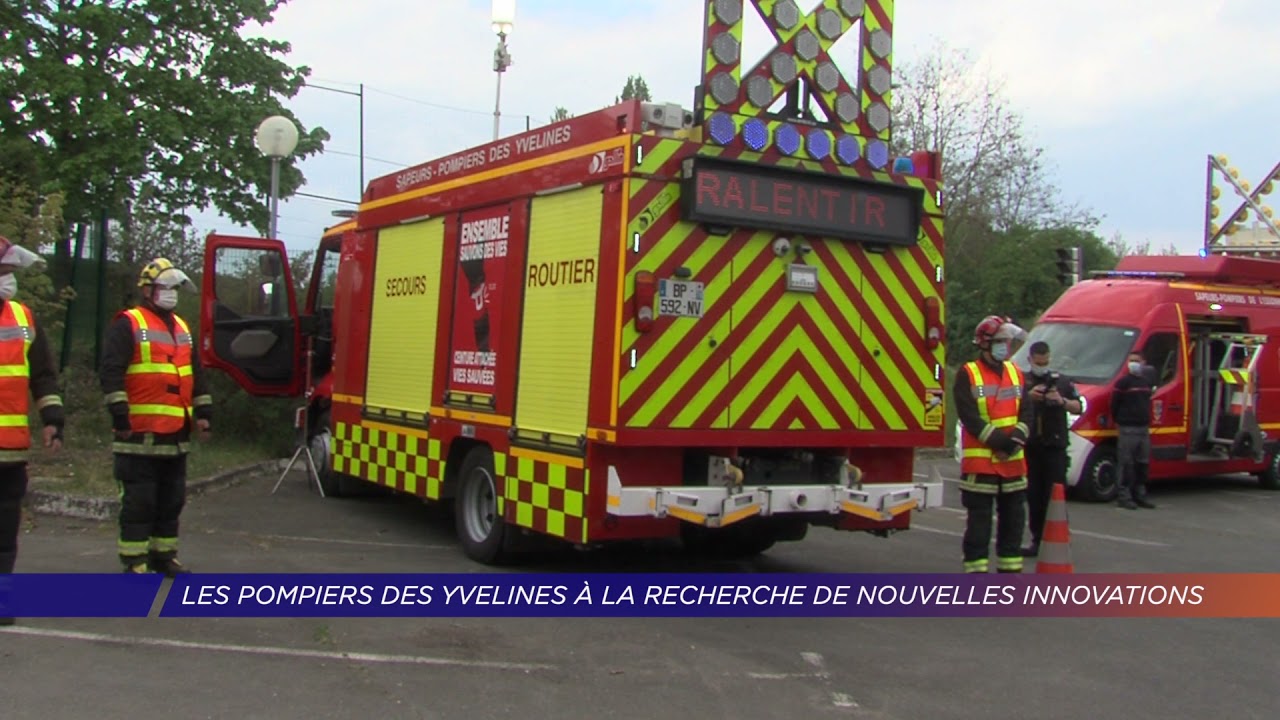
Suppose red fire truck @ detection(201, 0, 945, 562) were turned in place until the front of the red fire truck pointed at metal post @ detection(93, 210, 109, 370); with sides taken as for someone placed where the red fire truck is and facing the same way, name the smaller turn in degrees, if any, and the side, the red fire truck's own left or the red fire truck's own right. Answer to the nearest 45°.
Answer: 0° — it already faces it

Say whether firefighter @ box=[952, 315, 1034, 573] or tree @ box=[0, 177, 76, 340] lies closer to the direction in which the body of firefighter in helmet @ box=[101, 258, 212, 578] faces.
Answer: the firefighter

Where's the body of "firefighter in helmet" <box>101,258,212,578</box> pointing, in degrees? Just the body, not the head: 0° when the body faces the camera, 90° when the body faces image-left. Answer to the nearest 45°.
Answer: approximately 315°

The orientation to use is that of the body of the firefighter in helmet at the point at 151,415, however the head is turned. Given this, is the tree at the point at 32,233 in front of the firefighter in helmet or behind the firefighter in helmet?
behind

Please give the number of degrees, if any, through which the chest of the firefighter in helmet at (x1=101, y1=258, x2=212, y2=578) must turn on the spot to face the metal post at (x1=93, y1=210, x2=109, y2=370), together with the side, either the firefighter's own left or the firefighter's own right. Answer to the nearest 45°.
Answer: approximately 135° to the firefighter's own left

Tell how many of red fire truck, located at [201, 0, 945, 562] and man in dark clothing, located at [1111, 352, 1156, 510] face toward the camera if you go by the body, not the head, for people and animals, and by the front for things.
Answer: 1

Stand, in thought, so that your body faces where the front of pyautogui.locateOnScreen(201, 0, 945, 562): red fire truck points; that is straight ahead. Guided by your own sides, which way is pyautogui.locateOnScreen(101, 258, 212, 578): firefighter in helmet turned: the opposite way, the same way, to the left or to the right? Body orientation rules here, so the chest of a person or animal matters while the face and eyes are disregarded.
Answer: the opposite way

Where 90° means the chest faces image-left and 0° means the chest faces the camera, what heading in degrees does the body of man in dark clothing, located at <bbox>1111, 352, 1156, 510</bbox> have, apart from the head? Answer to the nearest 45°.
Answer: approximately 0°

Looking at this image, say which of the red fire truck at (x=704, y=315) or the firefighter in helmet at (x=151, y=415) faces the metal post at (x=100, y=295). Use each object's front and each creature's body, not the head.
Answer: the red fire truck

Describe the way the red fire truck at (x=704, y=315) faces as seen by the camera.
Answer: facing away from the viewer and to the left of the viewer

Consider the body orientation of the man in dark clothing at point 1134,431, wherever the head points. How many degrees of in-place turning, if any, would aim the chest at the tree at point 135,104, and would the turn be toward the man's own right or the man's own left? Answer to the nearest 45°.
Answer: approximately 90° to the man's own right
